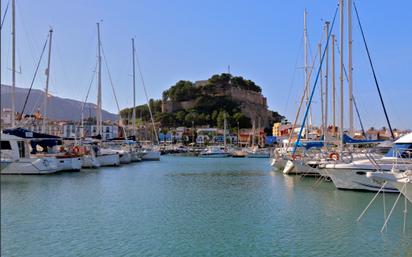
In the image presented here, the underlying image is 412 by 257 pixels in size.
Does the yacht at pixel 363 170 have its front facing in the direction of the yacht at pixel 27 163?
yes

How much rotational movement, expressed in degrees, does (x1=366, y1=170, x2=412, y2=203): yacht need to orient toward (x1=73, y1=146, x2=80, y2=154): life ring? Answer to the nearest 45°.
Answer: approximately 45° to its right

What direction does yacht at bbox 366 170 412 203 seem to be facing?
to the viewer's left

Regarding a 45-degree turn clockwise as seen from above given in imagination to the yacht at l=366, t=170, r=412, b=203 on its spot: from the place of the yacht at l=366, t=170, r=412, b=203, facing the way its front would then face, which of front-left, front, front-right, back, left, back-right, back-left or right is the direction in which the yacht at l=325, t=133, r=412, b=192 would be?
front-right

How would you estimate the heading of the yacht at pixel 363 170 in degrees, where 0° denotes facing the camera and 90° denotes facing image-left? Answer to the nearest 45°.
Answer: approximately 90°
